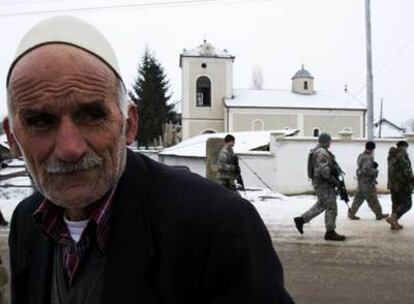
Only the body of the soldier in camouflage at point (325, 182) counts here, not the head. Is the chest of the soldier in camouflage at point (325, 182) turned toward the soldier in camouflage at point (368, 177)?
no

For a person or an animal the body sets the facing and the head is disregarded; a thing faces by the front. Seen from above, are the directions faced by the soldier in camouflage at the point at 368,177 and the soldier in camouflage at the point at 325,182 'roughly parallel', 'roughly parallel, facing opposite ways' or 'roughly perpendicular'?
roughly parallel

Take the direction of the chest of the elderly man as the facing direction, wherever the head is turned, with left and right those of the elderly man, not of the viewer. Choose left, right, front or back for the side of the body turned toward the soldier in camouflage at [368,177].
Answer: back

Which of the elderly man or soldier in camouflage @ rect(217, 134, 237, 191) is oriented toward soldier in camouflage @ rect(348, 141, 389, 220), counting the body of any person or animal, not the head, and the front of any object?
soldier in camouflage @ rect(217, 134, 237, 191)

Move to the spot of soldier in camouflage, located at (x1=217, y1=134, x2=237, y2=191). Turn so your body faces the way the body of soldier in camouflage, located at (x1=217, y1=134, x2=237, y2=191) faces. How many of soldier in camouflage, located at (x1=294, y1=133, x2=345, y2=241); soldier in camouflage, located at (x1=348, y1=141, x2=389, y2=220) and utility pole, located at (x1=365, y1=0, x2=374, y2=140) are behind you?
0

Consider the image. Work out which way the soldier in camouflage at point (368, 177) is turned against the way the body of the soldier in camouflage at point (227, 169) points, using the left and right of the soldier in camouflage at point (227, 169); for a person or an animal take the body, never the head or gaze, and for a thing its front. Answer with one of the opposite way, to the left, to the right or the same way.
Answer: the same way

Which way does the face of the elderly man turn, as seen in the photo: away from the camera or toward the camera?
toward the camera

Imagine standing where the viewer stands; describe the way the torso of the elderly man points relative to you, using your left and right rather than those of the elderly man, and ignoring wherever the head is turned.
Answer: facing the viewer and to the left of the viewer

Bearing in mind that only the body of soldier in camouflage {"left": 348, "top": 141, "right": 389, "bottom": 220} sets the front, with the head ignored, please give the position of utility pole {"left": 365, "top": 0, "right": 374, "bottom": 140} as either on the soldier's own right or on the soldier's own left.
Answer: on the soldier's own left

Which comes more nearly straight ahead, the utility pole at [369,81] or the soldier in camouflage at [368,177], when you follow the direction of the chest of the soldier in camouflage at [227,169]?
the soldier in camouflage
